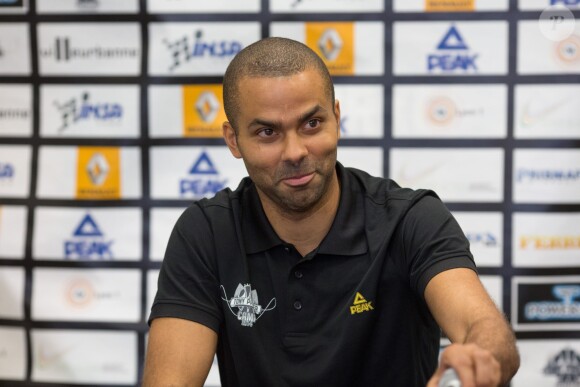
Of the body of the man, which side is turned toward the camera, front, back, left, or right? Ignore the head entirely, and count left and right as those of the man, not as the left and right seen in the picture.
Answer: front
